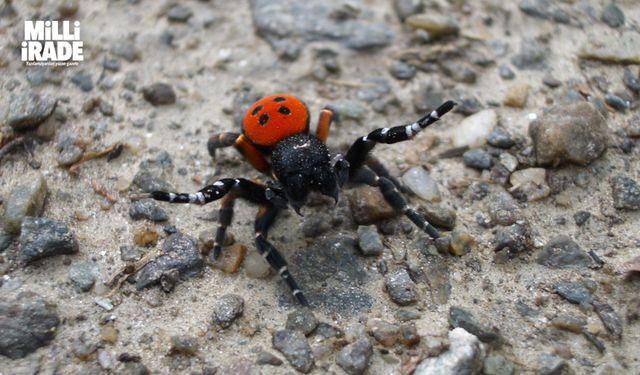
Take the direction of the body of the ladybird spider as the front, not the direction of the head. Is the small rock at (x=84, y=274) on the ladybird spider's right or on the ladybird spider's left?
on the ladybird spider's right

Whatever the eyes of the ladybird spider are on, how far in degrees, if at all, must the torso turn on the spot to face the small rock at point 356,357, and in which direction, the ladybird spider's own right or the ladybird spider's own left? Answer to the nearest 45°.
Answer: approximately 45° to the ladybird spider's own right

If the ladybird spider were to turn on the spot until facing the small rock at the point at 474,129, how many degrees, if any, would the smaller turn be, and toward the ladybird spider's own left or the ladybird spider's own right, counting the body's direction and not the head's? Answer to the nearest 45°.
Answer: approximately 90° to the ladybird spider's own left

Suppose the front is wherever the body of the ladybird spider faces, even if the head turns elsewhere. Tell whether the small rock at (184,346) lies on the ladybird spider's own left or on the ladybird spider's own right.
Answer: on the ladybird spider's own right

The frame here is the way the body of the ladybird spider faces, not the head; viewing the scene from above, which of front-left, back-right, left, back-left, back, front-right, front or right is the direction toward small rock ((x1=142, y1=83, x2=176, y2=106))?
back

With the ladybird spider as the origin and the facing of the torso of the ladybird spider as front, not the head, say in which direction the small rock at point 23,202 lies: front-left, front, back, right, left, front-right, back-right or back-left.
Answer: back-right

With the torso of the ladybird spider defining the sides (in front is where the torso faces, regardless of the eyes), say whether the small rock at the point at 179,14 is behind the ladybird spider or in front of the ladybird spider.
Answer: behind

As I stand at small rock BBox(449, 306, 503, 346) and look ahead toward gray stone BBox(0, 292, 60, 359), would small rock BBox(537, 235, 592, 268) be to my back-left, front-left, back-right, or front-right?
back-right

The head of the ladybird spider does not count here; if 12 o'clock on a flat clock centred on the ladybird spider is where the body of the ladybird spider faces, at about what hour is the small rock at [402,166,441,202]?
The small rock is roughly at 10 o'clock from the ladybird spider.

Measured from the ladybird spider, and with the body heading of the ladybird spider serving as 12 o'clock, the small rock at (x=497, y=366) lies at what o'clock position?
The small rock is roughly at 12 o'clock from the ladybird spider.

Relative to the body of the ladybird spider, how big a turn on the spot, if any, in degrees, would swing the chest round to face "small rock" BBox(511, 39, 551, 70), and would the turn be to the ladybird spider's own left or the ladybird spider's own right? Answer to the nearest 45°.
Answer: approximately 90° to the ladybird spider's own left

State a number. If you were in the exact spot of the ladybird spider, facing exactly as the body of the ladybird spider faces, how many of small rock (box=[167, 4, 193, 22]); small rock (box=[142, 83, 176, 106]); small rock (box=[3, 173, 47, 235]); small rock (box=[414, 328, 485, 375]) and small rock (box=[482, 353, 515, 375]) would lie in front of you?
2

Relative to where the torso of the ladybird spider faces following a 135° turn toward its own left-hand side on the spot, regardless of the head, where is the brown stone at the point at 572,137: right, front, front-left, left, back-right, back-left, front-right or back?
right
